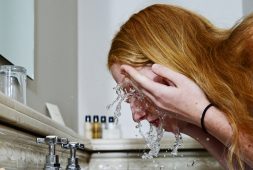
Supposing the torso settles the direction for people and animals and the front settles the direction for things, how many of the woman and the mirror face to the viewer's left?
1

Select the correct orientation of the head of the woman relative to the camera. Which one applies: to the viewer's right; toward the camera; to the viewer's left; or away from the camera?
to the viewer's left

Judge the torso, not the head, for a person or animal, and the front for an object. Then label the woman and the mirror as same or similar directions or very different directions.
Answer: very different directions

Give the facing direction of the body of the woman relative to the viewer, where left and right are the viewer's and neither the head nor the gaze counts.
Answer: facing to the left of the viewer

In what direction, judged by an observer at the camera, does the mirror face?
facing the viewer and to the right of the viewer
